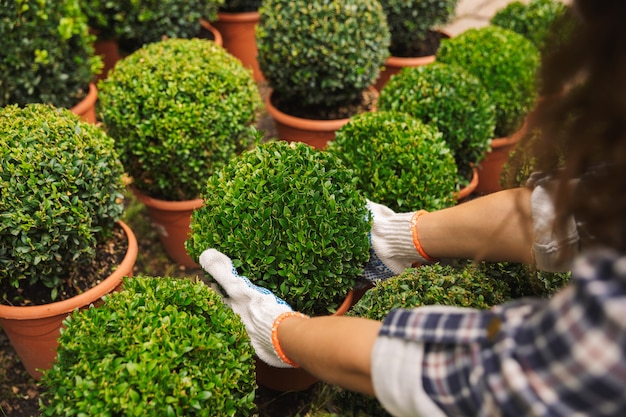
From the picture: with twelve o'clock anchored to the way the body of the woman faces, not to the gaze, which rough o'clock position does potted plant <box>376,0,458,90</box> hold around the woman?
The potted plant is roughly at 1 o'clock from the woman.

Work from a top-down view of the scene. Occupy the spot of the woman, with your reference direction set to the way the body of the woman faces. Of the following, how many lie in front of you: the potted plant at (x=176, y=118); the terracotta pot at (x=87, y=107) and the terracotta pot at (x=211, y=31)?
3

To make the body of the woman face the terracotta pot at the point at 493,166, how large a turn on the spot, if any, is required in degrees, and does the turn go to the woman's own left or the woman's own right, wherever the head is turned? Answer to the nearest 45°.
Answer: approximately 45° to the woman's own right

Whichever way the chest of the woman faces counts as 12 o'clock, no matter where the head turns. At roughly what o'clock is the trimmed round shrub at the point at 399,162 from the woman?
The trimmed round shrub is roughly at 1 o'clock from the woman.

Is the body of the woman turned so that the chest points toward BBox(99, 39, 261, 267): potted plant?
yes

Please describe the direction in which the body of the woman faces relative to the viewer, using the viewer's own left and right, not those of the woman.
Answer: facing away from the viewer and to the left of the viewer

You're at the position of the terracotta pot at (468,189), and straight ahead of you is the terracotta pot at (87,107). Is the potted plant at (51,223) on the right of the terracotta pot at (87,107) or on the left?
left

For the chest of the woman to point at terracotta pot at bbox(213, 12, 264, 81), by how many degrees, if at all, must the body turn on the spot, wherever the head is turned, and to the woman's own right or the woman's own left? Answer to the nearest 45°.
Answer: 0° — they already face it

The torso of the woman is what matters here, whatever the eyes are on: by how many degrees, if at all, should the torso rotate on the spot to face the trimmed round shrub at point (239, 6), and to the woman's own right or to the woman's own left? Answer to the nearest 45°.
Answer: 0° — they already face it

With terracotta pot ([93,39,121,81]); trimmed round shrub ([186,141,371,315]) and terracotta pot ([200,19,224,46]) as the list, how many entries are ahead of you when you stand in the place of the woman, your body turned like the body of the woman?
3

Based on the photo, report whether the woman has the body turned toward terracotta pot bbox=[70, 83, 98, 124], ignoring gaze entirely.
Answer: yes

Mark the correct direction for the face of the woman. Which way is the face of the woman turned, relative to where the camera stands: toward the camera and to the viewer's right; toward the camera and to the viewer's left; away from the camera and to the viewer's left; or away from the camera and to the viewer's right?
away from the camera and to the viewer's left
